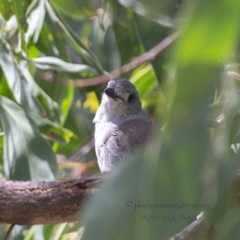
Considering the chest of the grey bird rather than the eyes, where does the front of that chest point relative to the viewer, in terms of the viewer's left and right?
facing the viewer and to the left of the viewer

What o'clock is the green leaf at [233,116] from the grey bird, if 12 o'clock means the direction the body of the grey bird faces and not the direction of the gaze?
The green leaf is roughly at 10 o'clock from the grey bird.
